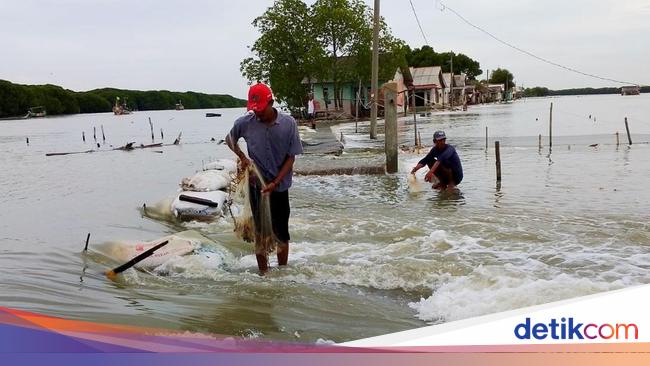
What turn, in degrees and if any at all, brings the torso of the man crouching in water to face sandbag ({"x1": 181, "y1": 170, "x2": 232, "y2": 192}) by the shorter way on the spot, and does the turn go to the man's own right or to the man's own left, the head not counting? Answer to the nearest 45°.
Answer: approximately 45° to the man's own right

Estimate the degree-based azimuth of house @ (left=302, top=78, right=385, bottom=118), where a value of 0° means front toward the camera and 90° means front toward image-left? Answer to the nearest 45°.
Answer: approximately 0°

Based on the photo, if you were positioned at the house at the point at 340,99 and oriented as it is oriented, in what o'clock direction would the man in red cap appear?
The man in red cap is roughly at 12 o'clock from the house.

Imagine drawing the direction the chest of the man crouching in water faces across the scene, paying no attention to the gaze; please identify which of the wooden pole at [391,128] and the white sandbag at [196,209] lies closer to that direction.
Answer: the white sandbag

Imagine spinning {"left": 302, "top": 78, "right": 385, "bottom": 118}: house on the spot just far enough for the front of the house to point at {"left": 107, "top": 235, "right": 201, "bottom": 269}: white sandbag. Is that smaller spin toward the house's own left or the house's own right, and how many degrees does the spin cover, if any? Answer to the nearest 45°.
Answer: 0° — it already faces it

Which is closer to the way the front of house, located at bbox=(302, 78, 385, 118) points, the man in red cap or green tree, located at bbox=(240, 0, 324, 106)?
the man in red cap

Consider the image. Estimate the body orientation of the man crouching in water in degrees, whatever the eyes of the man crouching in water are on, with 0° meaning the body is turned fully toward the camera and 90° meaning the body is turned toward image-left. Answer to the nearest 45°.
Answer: approximately 45°

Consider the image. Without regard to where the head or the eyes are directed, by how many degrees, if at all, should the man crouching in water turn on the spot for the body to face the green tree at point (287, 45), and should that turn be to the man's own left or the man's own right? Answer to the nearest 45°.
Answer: approximately 135° to the man's own right

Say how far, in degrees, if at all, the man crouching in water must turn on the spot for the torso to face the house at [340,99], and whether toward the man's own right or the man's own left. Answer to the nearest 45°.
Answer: approximately 135° to the man's own right
